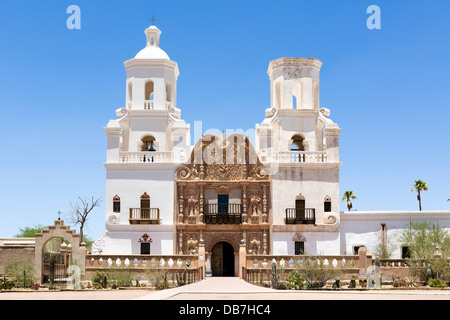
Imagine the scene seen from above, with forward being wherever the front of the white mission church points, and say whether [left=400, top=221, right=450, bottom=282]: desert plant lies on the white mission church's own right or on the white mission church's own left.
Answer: on the white mission church's own left

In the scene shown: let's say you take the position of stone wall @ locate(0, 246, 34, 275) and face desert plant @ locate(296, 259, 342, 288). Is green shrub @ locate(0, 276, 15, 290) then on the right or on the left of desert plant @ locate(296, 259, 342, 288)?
right

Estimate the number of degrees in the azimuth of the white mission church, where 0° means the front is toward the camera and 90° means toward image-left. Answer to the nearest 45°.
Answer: approximately 0°

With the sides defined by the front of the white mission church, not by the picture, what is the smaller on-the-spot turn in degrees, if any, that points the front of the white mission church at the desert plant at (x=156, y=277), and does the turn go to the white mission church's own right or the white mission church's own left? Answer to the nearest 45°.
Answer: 0° — it already faces it

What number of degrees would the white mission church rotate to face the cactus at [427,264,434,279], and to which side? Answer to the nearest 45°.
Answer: approximately 45° to its left
